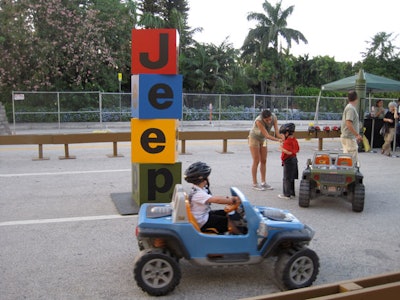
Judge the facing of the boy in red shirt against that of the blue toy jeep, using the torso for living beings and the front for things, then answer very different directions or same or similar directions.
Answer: very different directions

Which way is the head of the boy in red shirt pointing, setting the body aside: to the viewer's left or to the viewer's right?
to the viewer's left

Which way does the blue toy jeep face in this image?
to the viewer's right

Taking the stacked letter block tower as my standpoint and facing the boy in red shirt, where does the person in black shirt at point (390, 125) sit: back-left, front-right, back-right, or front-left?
front-left

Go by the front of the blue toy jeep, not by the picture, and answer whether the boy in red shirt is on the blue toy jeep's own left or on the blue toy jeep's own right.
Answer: on the blue toy jeep's own left

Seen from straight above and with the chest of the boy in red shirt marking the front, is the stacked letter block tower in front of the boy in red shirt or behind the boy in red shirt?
in front

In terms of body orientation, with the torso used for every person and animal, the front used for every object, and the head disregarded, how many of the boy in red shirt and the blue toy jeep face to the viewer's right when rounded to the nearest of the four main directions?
1

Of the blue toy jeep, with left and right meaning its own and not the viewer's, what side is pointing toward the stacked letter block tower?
left

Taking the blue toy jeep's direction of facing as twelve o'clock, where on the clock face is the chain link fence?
The chain link fence is roughly at 9 o'clock from the blue toy jeep.

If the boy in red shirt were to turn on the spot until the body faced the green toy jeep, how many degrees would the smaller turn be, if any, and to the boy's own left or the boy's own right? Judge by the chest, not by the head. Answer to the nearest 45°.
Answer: approximately 135° to the boy's own left

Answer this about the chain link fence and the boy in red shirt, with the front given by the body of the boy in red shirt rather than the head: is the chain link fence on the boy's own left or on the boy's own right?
on the boy's own right
